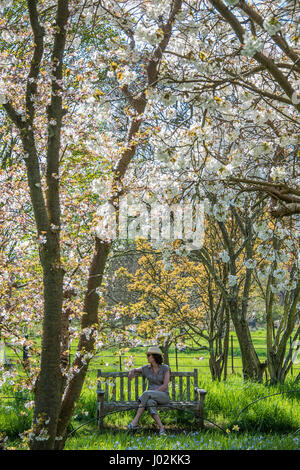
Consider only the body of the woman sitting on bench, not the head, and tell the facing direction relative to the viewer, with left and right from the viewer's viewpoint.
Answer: facing the viewer and to the left of the viewer
